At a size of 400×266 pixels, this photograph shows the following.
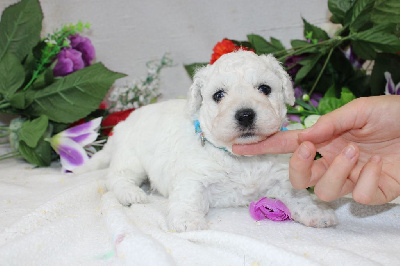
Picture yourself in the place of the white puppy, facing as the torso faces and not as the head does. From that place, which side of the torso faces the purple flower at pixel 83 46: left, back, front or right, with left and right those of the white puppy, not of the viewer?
back

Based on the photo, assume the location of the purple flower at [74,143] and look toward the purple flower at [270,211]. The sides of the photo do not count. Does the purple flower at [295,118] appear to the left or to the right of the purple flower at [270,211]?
left

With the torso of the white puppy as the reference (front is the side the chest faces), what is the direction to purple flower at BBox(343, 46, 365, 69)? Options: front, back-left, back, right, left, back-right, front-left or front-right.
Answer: left

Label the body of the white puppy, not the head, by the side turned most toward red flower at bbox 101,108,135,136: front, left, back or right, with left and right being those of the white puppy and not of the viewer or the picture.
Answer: back

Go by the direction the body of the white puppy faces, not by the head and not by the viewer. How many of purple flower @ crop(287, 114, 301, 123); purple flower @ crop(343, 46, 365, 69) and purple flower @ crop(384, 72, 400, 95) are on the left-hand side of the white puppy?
3

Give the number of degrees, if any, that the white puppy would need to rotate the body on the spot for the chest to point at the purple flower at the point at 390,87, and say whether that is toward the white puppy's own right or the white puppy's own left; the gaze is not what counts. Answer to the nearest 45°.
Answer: approximately 90° to the white puppy's own left

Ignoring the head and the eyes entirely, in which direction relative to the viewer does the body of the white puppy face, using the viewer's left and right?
facing the viewer and to the right of the viewer

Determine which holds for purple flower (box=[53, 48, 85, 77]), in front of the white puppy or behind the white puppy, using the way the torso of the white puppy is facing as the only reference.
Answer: behind

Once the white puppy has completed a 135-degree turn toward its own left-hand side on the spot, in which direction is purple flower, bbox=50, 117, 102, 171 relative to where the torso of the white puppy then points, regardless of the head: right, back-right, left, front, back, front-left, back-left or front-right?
front-left
